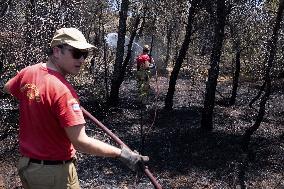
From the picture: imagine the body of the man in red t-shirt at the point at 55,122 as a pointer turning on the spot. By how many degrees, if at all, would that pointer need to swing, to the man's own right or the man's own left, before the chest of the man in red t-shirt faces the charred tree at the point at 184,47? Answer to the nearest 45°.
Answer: approximately 45° to the man's own left

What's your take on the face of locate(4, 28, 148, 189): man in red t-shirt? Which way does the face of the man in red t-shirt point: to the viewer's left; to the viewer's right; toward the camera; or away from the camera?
to the viewer's right

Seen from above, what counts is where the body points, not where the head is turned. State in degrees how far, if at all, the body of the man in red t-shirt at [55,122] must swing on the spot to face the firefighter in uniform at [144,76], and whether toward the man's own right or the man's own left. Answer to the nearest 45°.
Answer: approximately 45° to the man's own left

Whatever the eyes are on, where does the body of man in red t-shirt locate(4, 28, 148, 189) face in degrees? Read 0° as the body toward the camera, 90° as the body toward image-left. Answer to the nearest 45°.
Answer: approximately 225°

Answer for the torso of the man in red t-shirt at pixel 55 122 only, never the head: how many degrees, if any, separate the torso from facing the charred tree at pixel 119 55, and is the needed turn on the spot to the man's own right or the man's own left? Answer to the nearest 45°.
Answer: approximately 45° to the man's own left

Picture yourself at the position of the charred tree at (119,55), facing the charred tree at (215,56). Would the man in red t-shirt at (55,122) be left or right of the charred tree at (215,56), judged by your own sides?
right
